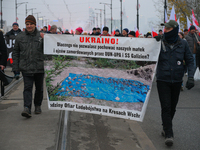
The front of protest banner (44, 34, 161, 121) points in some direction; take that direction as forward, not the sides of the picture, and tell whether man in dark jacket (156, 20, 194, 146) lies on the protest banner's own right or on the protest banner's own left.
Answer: on the protest banner's own left

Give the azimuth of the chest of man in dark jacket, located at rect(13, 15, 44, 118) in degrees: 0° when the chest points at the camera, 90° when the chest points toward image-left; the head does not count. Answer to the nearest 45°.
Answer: approximately 0°

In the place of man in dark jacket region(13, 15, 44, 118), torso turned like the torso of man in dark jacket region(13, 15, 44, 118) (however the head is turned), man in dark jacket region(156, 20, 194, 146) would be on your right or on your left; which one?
on your left

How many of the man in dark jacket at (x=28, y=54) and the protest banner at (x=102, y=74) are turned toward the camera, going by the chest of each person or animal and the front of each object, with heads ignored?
2

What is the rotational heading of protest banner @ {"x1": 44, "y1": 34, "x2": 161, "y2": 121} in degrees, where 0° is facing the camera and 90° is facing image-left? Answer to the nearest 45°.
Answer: approximately 0°

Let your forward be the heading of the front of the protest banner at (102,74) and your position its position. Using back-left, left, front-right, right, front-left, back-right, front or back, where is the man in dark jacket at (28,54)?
back-right

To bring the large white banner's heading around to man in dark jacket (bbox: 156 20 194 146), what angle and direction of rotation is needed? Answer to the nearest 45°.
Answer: approximately 90° to its left

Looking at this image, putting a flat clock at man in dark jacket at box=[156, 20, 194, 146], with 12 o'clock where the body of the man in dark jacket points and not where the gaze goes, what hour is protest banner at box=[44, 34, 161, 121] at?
The protest banner is roughly at 3 o'clock from the man in dark jacket.

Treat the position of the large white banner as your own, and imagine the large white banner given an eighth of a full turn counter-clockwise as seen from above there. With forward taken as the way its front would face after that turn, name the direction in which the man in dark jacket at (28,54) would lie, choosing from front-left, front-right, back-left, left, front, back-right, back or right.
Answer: back
